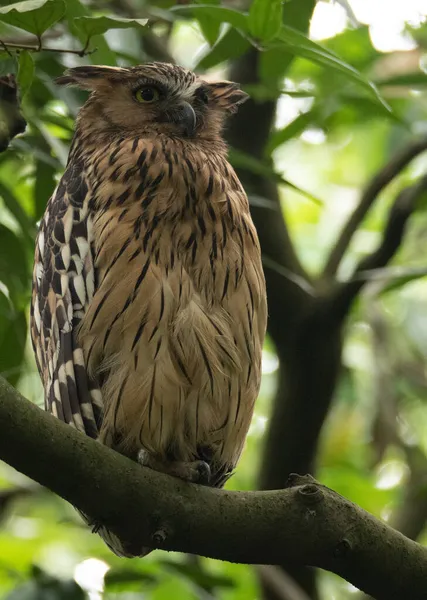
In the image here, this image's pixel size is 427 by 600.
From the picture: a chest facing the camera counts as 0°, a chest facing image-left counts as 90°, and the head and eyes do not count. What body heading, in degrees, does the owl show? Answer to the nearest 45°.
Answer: approximately 315°

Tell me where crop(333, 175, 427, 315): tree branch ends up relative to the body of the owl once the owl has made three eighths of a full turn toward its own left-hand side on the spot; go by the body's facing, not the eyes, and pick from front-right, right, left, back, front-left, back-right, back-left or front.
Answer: front-right

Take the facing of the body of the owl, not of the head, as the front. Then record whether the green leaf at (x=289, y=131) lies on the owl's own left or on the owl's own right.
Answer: on the owl's own left

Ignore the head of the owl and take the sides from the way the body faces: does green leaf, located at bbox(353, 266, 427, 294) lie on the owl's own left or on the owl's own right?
on the owl's own left

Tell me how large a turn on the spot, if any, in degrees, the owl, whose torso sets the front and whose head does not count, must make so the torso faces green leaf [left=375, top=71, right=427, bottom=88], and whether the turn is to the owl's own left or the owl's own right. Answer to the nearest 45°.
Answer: approximately 90° to the owl's own left
